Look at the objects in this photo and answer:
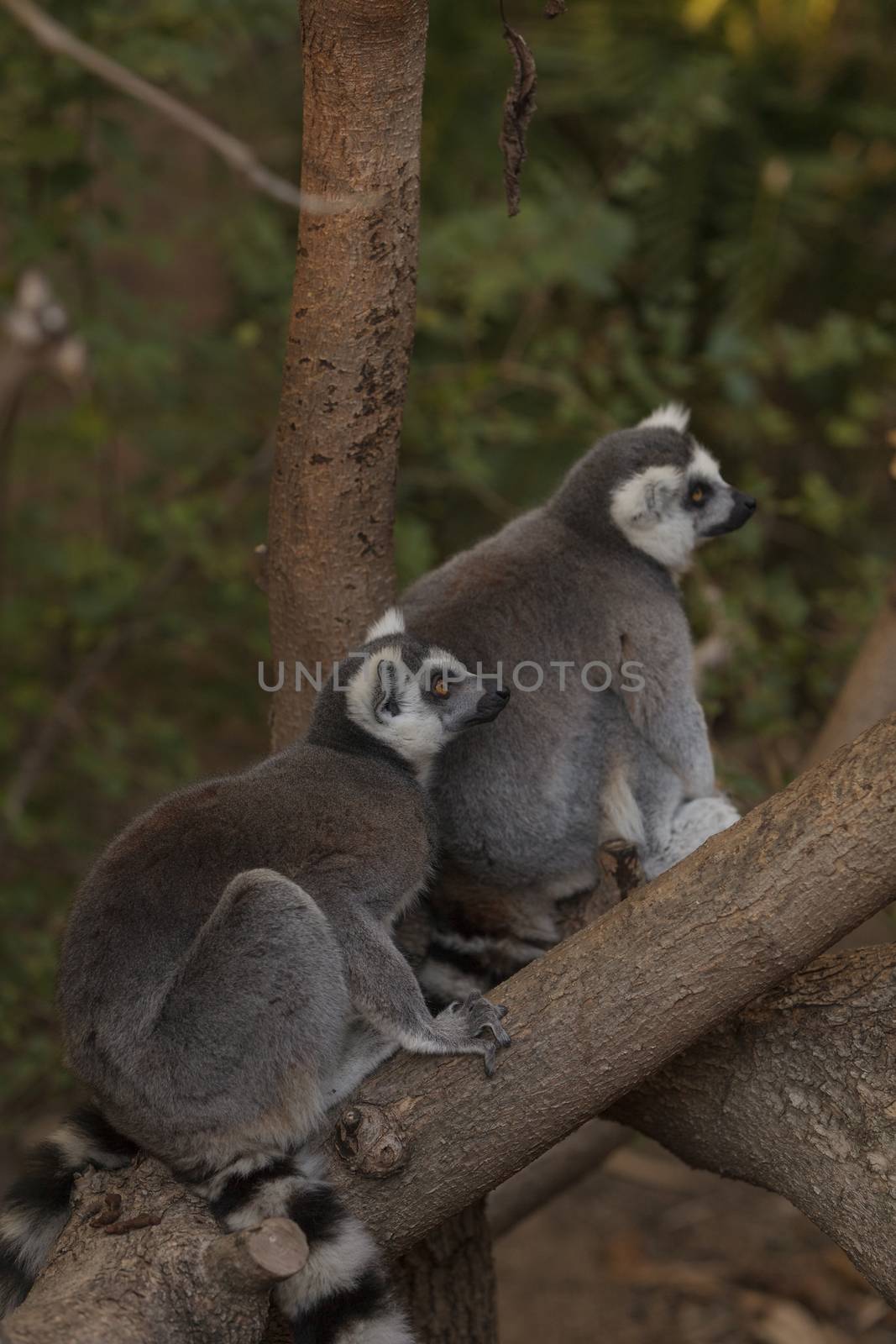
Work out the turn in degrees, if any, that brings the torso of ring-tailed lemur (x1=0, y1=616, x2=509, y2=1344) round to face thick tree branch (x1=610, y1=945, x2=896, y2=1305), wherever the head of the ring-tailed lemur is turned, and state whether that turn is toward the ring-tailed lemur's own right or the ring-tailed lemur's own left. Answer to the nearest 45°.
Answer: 0° — it already faces it
